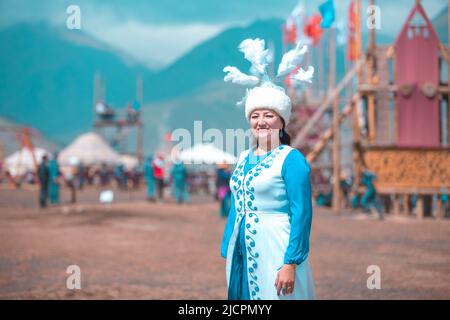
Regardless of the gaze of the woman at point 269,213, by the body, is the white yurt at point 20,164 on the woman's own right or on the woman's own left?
on the woman's own right

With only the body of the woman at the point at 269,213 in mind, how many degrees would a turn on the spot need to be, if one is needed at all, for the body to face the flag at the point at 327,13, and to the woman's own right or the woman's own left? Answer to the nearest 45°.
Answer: approximately 135° to the woman's own right

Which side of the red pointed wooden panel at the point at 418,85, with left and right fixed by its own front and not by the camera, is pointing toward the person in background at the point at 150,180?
right

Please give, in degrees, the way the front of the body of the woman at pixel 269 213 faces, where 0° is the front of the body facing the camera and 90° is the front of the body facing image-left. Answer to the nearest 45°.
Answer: approximately 45°

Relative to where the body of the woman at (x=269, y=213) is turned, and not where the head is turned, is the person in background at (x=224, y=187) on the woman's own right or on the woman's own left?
on the woman's own right

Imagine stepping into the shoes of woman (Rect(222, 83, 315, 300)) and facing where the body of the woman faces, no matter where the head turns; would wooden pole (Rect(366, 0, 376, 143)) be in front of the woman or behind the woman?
behind

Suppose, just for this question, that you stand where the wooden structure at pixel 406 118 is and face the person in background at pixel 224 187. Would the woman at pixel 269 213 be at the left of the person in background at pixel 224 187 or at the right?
left

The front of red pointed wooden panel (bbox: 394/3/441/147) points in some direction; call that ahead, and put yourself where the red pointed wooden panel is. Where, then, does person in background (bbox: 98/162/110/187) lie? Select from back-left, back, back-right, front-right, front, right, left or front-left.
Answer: back-right

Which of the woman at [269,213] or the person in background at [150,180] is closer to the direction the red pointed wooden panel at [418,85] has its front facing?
the woman

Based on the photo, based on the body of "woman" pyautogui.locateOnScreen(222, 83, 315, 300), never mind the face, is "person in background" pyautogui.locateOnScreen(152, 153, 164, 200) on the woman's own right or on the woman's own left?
on the woman's own right
